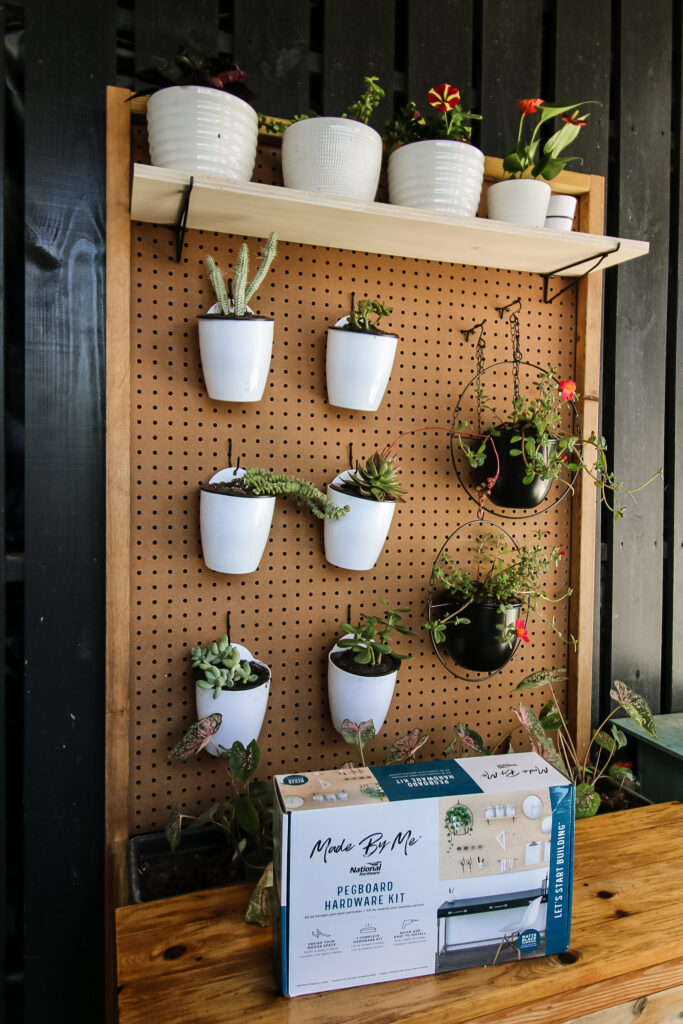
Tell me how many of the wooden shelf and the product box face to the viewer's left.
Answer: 0

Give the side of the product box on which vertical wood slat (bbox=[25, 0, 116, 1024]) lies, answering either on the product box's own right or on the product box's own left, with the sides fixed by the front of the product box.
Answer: on the product box's own right

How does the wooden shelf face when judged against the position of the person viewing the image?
facing the viewer and to the right of the viewer

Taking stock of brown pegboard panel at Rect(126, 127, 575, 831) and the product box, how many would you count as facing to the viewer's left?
0
